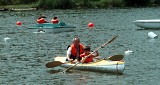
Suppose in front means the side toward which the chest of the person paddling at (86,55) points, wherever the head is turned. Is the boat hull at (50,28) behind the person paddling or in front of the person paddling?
behind

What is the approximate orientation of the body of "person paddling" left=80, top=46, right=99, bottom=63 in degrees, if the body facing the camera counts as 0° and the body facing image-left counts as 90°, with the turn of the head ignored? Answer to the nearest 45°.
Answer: approximately 315°
